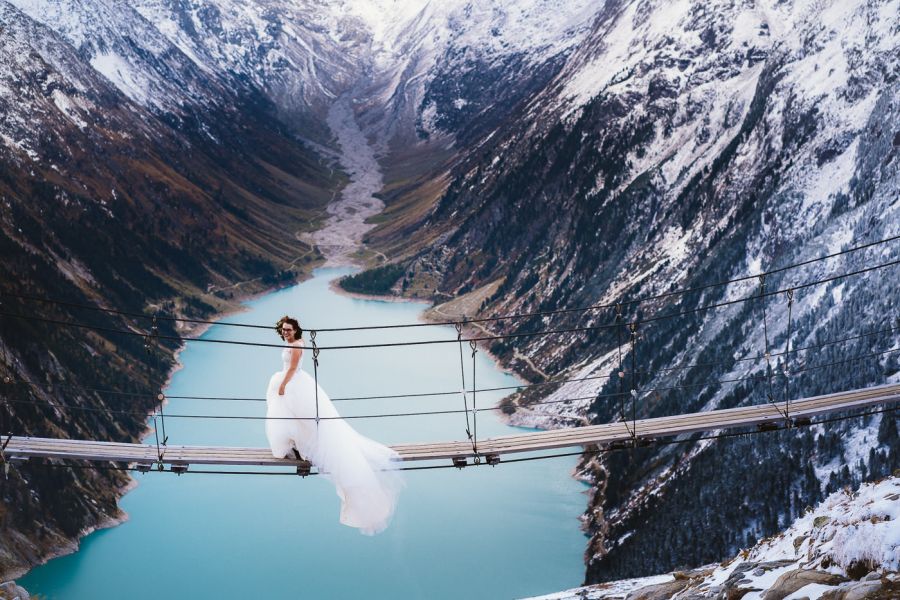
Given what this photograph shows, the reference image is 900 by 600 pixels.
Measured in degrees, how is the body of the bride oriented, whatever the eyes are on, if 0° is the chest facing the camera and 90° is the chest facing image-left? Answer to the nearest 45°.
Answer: approximately 90°

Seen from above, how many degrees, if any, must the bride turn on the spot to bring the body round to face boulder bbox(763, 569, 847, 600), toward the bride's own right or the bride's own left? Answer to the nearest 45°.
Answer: approximately 135° to the bride's own left

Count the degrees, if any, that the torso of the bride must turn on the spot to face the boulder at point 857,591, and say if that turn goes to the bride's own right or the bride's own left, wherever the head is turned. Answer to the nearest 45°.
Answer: approximately 135° to the bride's own left

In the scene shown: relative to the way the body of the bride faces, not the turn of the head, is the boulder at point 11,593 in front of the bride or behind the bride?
in front

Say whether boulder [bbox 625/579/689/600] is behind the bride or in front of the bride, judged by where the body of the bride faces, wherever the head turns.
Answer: behind
